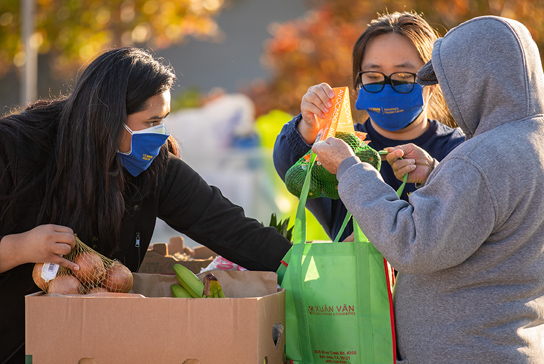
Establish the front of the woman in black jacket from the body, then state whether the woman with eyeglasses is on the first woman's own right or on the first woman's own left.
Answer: on the first woman's own left

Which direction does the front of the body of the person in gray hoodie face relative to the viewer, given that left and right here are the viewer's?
facing away from the viewer and to the left of the viewer

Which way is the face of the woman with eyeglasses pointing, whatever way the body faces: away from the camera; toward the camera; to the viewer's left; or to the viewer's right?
toward the camera

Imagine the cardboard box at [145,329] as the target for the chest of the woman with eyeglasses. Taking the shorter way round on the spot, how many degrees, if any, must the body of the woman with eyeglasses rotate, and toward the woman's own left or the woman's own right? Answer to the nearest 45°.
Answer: approximately 45° to the woman's own right

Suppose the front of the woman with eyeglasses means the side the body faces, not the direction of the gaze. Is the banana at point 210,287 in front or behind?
in front

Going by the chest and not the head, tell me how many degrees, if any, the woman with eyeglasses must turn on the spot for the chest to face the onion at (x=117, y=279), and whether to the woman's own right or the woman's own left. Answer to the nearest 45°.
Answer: approximately 45° to the woman's own right

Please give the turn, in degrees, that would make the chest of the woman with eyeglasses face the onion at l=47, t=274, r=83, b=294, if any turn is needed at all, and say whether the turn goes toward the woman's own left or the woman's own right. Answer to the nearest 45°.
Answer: approximately 45° to the woman's own right

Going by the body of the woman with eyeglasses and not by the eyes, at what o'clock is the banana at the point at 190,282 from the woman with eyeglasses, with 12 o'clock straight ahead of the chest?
The banana is roughly at 2 o'clock from the woman with eyeglasses.

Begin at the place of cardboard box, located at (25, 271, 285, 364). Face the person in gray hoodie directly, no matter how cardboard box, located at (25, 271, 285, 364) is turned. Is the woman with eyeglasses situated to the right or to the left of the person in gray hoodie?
left

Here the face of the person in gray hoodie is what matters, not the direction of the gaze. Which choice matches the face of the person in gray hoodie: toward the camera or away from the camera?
away from the camera

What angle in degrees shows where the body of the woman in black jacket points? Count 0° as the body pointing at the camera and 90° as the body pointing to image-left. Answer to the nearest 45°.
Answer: approximately 315°

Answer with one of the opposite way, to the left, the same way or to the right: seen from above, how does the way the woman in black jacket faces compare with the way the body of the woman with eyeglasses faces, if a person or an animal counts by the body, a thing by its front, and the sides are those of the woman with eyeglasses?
to the left

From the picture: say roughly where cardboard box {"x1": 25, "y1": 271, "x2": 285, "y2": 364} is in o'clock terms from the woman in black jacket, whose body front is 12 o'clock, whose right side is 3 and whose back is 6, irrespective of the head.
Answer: The cardboard box is roughly at 1 o'clock from the woman in black jacket.

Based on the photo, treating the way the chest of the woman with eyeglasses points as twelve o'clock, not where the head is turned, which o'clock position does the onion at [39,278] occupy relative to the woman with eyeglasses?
The onion is roughly at 2 o'clock from the woman with eyeglasses.

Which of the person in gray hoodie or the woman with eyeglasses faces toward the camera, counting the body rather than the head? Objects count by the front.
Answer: the woman with eyeglasses

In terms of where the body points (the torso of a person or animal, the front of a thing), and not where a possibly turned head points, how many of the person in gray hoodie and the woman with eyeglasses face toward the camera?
1

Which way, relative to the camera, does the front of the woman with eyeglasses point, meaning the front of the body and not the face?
toward the camera
